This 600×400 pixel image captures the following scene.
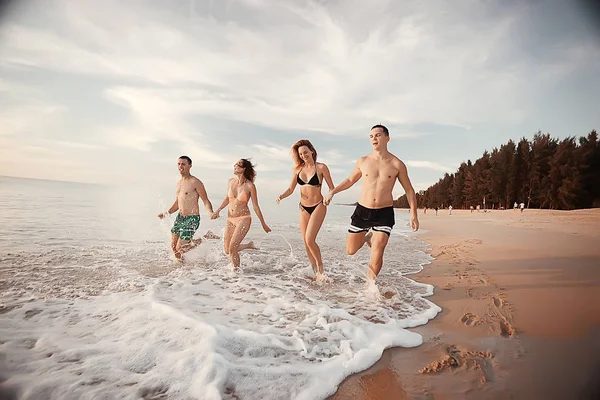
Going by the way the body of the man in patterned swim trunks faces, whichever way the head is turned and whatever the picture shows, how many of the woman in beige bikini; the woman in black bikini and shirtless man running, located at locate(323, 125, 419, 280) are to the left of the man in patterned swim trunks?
3

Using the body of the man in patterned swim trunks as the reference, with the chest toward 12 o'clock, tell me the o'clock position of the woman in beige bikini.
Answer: The woman in beige bikini is roughly at 9 o'clock from the man in patterned swim trunks.

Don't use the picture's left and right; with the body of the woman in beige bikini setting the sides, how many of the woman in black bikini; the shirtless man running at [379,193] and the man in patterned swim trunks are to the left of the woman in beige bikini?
2

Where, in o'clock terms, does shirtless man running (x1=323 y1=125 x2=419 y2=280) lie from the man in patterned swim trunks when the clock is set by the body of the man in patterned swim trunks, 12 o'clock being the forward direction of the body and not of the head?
The shirtless man running is roughly at 9 o'clock from the man in patterned swim trunks.

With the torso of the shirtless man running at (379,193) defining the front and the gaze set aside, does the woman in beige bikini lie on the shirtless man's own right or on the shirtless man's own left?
on the shirtless man's own right

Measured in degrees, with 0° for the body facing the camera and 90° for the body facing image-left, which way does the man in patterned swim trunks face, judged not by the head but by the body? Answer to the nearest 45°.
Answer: approximately 45°
